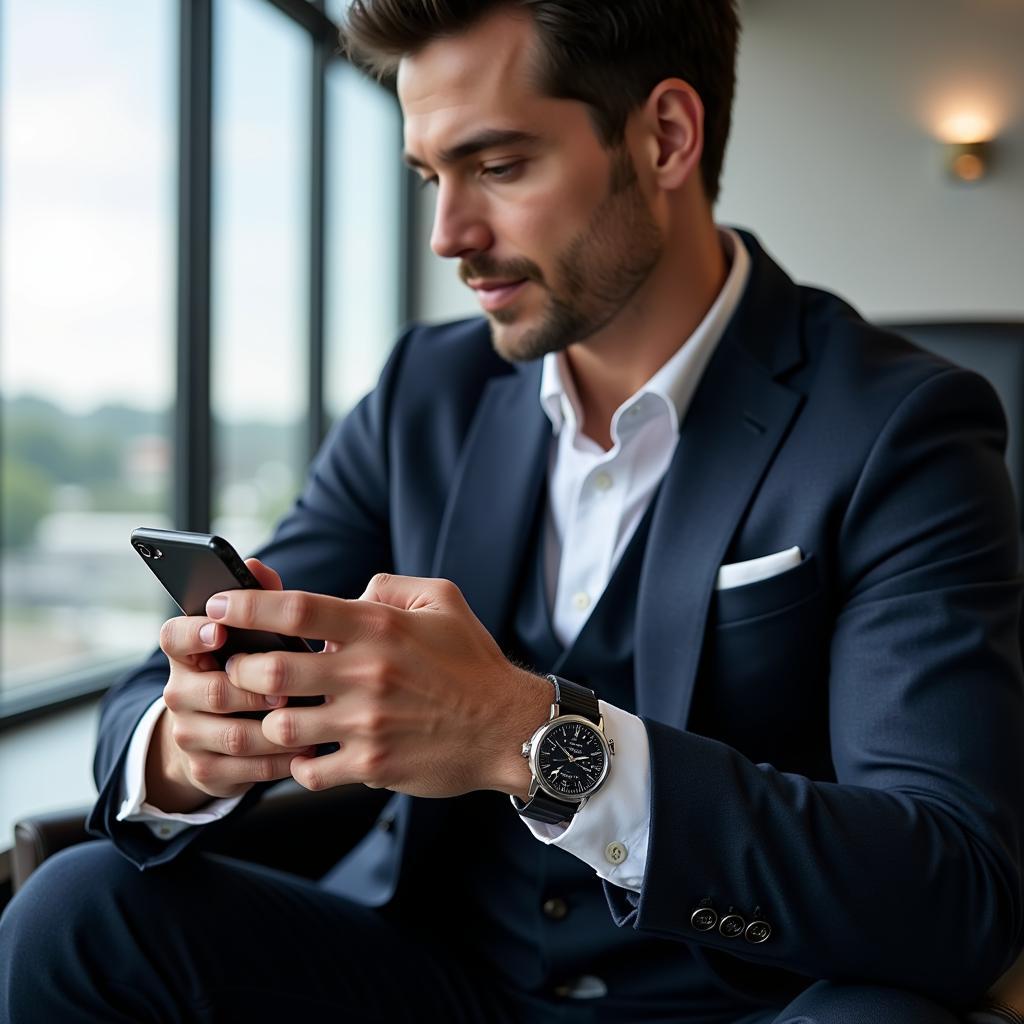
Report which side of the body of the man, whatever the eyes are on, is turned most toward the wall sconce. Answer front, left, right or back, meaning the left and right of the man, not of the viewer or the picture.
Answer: back

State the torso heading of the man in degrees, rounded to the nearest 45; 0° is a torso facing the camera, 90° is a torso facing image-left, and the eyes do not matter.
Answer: approximately 45°
